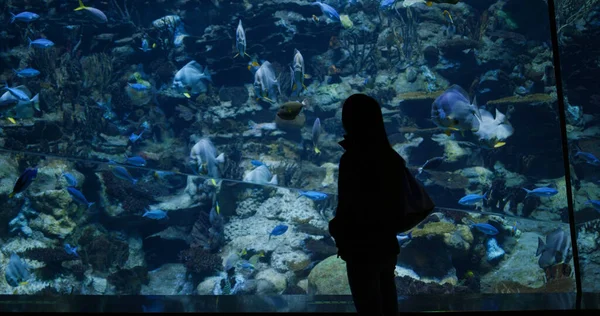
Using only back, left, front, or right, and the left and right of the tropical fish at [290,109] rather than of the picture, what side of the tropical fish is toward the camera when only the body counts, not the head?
left

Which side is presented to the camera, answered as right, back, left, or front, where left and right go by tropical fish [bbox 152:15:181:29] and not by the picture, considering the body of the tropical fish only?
left

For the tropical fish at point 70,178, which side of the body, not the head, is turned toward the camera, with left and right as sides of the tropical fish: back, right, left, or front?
left

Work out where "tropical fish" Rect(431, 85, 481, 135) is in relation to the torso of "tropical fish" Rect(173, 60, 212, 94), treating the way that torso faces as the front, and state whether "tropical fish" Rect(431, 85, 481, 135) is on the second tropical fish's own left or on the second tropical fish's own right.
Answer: on the second tropical fish's own left

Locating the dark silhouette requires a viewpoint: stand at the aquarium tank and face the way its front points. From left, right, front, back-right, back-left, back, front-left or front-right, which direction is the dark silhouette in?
front

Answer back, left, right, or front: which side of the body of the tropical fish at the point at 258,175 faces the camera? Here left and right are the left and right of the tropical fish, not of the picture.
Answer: left

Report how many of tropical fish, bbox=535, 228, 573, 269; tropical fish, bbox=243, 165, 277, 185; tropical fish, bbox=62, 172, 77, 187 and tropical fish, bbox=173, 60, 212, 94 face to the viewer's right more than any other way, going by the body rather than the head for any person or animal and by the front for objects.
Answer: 1

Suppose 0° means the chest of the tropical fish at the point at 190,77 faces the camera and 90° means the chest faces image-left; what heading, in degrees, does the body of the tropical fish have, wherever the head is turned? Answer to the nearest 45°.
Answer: approximately 90°

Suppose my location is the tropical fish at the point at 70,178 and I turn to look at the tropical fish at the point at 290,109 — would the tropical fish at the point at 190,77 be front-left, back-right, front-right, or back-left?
front-left

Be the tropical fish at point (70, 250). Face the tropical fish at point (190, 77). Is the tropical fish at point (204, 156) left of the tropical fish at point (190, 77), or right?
right
